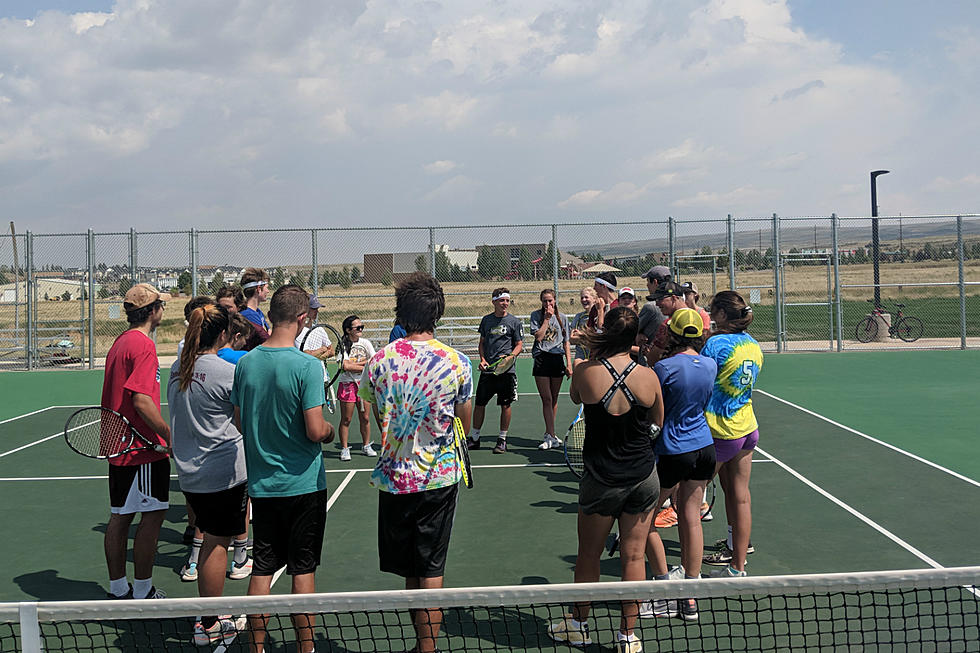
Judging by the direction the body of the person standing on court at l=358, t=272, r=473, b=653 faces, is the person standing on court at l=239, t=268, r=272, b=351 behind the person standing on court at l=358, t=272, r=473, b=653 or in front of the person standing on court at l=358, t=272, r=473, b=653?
in front

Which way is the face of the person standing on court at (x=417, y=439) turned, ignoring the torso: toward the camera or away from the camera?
away from the camera

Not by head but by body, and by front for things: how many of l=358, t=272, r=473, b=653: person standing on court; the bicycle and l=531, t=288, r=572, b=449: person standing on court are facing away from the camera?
1

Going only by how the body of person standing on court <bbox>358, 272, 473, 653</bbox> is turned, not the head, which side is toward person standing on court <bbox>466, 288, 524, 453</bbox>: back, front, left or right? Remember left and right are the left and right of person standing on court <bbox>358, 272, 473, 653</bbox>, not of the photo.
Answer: front

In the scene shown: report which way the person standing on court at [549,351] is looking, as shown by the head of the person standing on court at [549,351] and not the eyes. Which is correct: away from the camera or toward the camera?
toward the camera

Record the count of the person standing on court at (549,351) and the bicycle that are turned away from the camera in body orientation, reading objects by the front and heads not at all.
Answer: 0

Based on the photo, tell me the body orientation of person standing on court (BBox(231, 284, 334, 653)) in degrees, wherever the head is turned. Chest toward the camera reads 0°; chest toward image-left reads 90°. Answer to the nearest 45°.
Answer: approximately 225°

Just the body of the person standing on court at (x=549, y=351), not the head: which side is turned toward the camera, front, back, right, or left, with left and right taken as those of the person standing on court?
front

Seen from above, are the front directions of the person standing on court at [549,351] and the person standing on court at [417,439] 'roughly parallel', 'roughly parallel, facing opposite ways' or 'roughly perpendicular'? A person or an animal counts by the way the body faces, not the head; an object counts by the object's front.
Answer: roughly parallel, facing opposite ways

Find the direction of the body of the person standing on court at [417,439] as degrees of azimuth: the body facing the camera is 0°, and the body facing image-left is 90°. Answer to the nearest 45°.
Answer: approximately 180°

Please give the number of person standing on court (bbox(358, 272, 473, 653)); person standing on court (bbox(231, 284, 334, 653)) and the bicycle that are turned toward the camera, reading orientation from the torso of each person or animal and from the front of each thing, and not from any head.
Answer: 0
